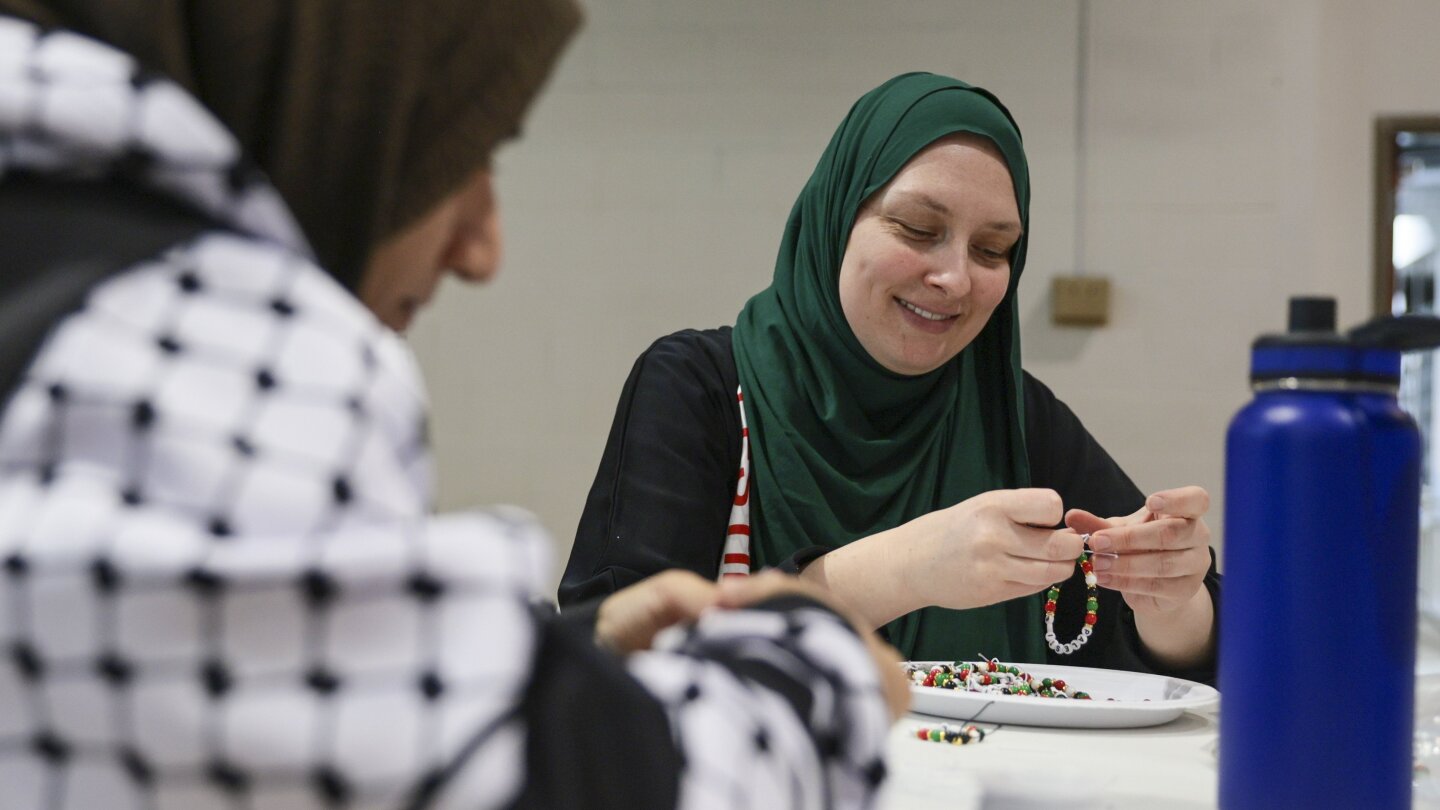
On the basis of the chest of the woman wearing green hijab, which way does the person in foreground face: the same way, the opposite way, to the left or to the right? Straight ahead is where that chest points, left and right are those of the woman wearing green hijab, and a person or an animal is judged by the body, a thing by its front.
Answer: to the left

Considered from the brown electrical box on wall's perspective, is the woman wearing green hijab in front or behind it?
in front

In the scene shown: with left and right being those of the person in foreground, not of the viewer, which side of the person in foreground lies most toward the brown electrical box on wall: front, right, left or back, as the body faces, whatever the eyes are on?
front

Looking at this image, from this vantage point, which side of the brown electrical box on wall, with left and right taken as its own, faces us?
front

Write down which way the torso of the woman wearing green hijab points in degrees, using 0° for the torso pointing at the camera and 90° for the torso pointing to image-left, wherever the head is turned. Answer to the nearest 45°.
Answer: approximately 315°

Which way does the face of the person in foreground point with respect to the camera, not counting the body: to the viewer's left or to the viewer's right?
to the viewer's right

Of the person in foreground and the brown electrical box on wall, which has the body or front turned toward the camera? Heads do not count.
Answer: the brown electrical box on wall

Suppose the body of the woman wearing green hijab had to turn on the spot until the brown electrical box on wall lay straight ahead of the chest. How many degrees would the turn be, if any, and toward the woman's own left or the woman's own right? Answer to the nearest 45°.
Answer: approximately 135° to the woman's own left

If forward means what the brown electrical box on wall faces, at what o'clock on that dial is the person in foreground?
The person in foreground is roughly at 12 o'clock from the brown electrical box on wall.

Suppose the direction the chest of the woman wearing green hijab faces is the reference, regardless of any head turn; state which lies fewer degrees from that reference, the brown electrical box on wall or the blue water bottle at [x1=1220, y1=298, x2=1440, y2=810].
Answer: the blue water bottle

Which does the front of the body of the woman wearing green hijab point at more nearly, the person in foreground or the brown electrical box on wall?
the person in foreground

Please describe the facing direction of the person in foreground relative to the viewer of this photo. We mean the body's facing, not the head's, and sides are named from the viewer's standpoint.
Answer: facing away from the viewer and to the right of the viewer

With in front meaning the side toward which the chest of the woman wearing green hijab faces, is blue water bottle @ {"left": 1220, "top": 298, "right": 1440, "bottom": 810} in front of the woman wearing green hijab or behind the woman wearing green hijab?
in front
